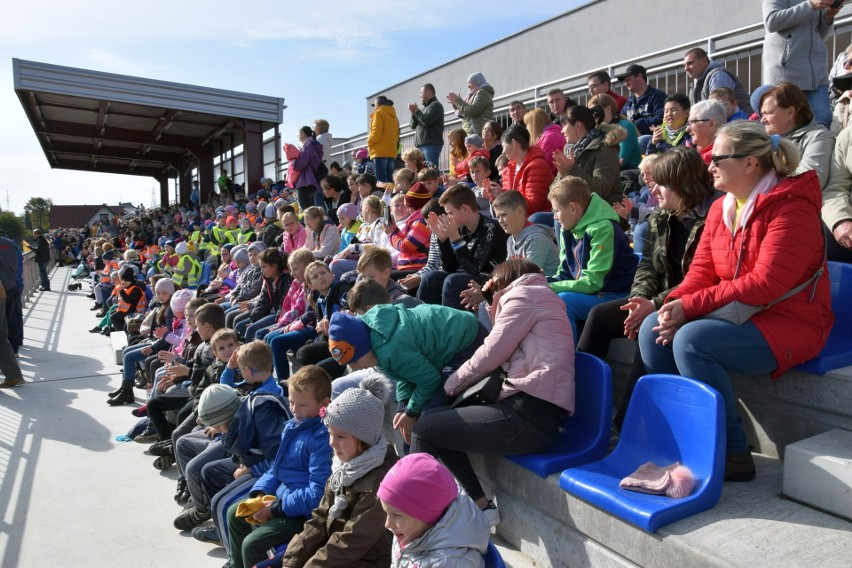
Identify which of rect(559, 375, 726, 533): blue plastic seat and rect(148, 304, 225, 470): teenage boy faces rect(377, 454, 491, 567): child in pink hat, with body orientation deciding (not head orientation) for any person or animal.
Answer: the blue plastic seat

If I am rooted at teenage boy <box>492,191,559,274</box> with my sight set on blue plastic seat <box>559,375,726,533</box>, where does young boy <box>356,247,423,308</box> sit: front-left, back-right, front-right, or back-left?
back-right

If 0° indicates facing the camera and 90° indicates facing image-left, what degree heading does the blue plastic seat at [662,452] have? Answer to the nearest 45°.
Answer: approximately 45°

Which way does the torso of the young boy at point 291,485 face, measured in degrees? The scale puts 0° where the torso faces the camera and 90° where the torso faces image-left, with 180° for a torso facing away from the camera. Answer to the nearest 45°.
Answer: approximately 45°

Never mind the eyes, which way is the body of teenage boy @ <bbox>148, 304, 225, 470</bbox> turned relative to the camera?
to the viewer's left

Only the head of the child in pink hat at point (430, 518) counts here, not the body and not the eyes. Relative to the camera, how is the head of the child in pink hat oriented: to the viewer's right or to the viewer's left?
to the viewer's left

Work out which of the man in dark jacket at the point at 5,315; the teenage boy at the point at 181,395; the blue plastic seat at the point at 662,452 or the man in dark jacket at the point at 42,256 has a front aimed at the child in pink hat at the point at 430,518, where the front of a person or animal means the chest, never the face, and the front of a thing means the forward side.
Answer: the blue plastic seat

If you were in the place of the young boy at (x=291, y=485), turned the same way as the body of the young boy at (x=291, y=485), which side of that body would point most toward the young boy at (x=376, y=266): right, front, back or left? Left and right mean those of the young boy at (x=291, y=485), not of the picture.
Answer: back
